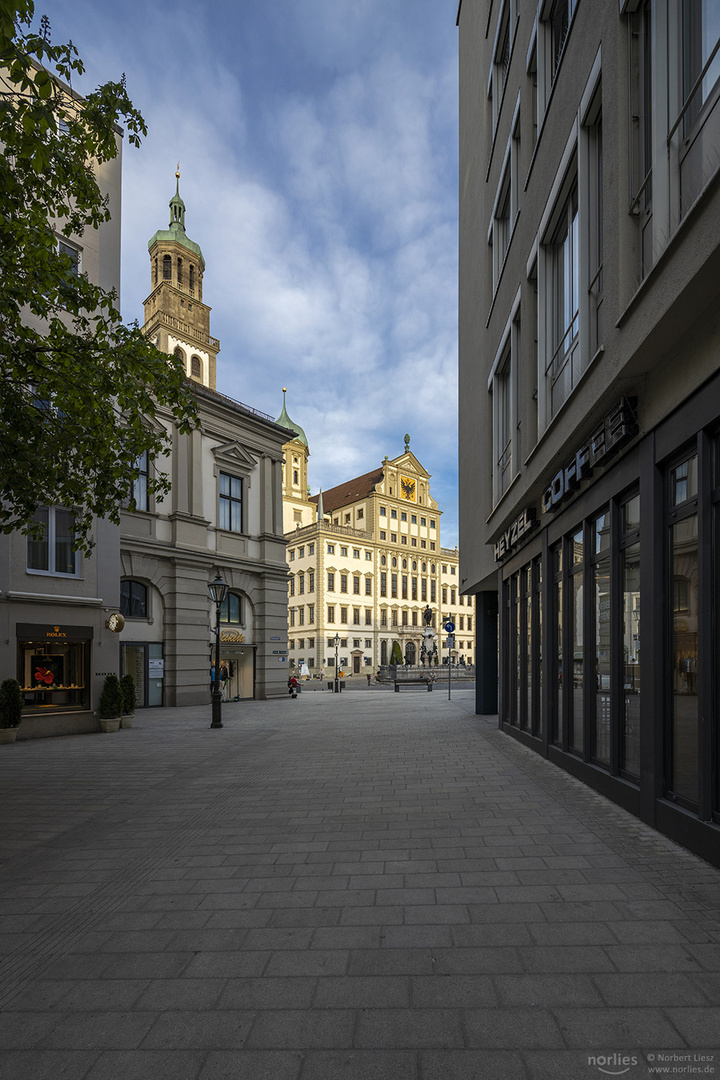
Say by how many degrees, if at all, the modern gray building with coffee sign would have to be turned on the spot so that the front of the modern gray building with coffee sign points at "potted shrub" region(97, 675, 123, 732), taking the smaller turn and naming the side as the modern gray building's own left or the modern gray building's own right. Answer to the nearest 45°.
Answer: approximately 45° to the modern gray building's own right

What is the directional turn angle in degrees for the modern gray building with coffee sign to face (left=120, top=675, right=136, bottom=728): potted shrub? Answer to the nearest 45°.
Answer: approximately 45° to its right

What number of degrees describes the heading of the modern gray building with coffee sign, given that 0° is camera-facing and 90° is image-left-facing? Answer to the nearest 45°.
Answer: approximately 90°
